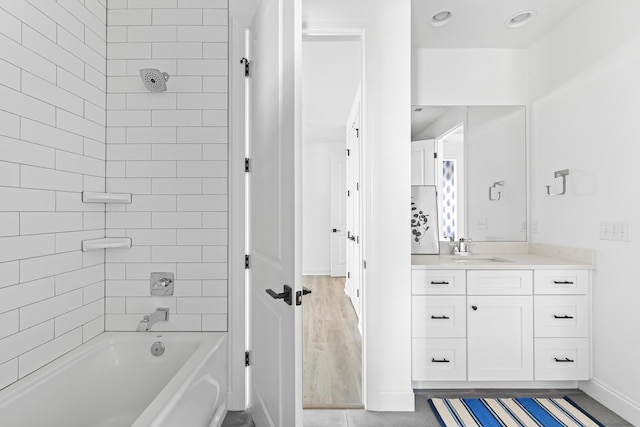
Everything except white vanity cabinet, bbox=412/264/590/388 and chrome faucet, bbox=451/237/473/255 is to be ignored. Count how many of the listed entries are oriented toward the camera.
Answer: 2

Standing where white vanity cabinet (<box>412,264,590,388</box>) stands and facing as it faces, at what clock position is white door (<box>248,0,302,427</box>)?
The white door is roughly at 1 o'clock from the white vanity cabinet.

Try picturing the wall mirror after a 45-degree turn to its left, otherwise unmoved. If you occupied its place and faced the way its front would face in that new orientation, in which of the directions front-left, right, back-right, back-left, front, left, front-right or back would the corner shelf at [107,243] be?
right

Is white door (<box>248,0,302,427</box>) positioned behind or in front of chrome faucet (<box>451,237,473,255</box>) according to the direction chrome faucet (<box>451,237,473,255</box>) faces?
in front

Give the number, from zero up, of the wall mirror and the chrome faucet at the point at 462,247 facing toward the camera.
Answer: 2

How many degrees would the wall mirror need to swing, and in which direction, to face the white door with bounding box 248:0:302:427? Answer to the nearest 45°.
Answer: approximately 45° to its right

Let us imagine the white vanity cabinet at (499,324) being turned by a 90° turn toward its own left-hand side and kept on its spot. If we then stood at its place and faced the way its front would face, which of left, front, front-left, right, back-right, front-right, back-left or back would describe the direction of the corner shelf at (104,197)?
back-right

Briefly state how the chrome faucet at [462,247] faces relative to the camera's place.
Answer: facing the viewer

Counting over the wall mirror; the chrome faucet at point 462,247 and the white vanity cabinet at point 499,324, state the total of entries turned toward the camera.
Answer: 3

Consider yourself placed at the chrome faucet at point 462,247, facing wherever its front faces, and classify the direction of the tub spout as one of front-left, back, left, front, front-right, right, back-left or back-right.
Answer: front-right

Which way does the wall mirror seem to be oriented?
toward the camera
